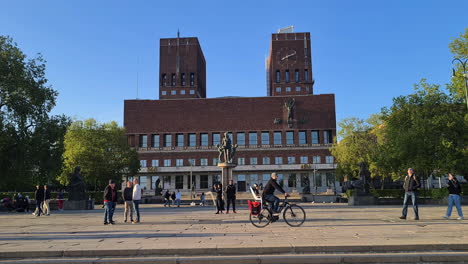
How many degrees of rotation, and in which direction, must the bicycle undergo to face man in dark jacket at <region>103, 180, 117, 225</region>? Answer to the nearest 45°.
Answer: approximately 180°

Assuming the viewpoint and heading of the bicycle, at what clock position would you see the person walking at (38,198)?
The person walking is roughly at 7 o'clock from the bicycle.

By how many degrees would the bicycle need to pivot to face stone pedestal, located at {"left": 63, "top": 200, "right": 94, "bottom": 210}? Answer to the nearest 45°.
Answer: approximately 135° to its left

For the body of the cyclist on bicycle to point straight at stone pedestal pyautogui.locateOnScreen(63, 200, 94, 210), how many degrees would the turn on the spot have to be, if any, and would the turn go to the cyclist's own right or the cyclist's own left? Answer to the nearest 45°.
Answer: approximately 135° to the cyclist's own left

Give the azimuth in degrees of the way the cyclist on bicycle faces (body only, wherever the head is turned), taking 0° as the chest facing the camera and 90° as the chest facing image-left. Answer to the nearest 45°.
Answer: approximately 270°

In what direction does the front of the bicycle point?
to the viewer's right

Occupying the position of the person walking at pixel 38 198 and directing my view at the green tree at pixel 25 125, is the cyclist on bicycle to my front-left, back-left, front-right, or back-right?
back-right
